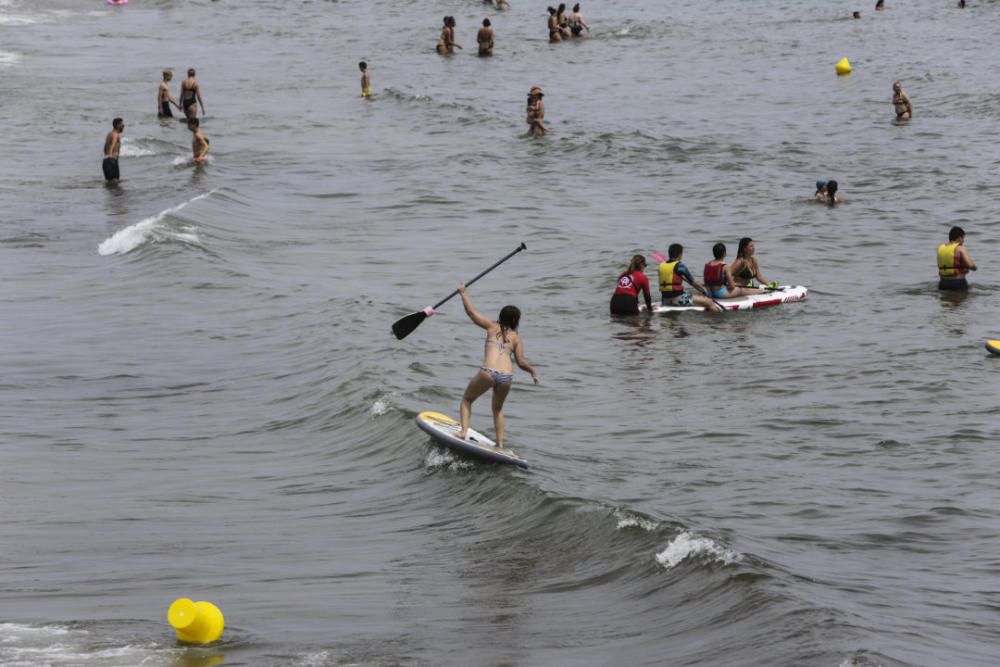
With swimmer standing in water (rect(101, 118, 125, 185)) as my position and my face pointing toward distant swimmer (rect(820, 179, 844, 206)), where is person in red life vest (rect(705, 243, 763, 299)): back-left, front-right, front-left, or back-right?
front-right

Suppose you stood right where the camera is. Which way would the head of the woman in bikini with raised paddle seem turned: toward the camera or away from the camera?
away from the camera

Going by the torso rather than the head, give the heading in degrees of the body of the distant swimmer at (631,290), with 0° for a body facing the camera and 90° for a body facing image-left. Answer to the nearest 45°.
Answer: approximately 225°

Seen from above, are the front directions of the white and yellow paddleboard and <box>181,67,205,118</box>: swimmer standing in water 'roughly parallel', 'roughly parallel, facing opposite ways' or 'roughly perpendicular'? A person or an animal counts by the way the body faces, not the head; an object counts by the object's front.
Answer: roughly perpendicular

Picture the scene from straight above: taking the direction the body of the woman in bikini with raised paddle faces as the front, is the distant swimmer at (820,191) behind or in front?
in front

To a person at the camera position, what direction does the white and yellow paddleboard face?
facing to the left of the viewer

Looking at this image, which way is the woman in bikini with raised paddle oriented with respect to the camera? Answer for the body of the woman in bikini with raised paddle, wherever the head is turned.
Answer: away from the camera
